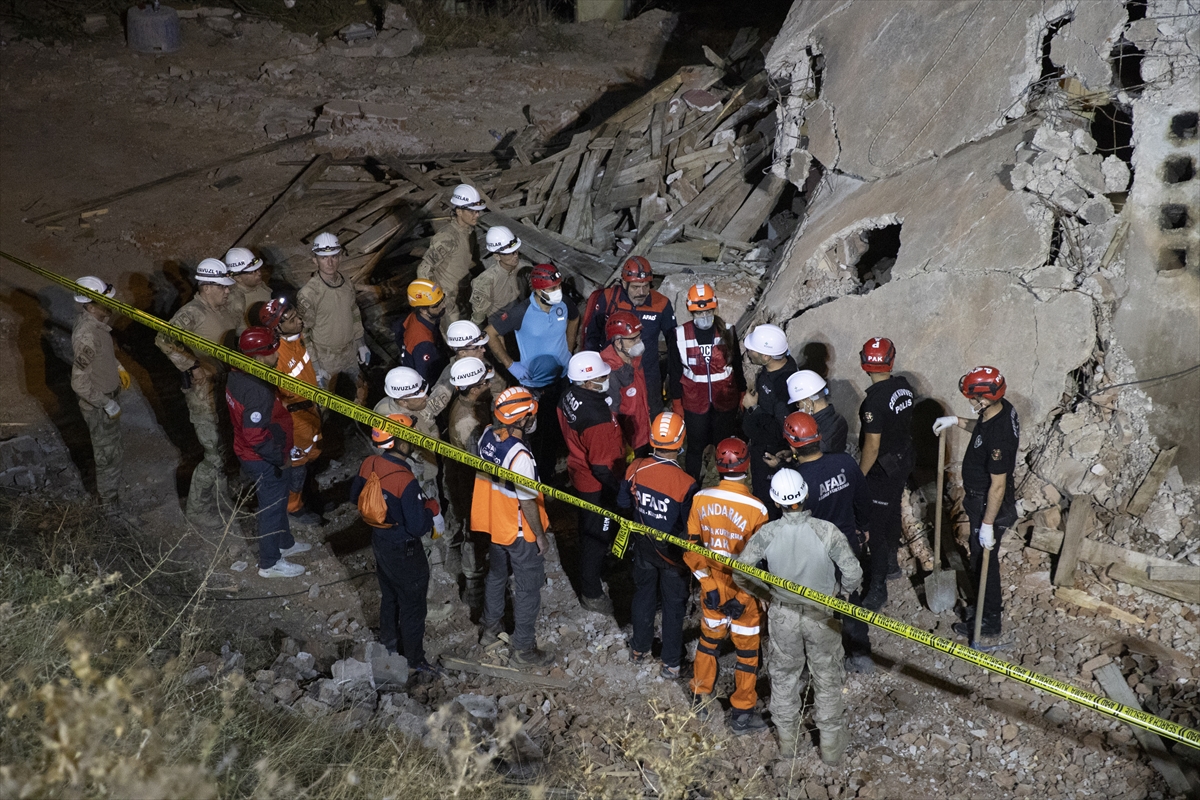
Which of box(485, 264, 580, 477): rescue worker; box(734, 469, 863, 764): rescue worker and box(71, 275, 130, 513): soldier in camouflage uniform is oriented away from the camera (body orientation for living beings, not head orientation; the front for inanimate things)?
box(734, 469, 863, 764): rescue worker

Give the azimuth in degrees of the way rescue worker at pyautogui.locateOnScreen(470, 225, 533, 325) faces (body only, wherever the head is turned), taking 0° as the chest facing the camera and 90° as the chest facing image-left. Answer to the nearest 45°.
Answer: approximately 315°

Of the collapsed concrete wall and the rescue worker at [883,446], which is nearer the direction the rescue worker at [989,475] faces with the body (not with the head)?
the rescue worker

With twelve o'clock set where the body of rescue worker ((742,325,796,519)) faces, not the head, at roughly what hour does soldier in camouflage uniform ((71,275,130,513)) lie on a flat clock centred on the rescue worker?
The soldier in camouflage uniform is roughly at 12 o'clock from the rescue worker.

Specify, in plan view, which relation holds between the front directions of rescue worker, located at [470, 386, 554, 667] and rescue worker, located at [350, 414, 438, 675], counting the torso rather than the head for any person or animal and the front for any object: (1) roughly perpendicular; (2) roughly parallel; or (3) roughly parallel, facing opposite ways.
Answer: roughly parallel

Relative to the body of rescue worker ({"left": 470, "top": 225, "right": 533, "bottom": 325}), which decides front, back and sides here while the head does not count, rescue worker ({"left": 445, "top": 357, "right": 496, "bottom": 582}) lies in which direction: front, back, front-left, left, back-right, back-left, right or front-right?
front-right

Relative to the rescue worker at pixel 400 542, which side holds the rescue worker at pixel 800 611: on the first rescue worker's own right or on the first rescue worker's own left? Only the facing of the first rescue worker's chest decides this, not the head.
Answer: on the first rescue worker's own right

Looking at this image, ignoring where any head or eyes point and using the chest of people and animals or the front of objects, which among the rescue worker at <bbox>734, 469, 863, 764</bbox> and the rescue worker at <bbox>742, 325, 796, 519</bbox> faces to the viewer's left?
the rescue worker at <bbox>742, 325, 796, 519</bbox>

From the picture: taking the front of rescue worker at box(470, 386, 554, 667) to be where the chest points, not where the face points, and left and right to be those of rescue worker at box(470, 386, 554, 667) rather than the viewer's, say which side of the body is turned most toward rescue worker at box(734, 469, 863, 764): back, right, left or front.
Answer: right

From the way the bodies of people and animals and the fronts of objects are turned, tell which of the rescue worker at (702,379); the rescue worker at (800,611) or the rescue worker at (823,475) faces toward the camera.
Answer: the rescue worker at (702,379)

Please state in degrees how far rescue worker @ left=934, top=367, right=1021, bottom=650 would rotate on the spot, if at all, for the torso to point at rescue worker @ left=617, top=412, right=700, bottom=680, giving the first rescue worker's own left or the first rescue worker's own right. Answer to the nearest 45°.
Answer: approximately 45° to the first rescue worker's own left

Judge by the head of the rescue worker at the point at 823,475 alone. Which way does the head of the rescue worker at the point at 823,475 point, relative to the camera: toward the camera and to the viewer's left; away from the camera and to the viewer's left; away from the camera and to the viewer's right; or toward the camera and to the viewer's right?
away from the camera and to the viewer's left

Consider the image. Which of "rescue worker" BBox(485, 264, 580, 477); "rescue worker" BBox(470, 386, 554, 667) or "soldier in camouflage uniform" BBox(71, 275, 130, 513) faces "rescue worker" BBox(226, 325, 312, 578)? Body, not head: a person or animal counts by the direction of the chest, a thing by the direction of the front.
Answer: the soldier in camouflage uniform

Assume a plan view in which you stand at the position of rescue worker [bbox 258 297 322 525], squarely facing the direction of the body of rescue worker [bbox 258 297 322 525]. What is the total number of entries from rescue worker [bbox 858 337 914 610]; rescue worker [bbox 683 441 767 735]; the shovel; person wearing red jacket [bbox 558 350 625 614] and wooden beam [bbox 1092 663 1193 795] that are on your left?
0

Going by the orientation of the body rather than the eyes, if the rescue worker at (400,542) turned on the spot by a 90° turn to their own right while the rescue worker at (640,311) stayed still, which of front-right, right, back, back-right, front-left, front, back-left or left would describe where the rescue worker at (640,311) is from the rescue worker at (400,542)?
left
